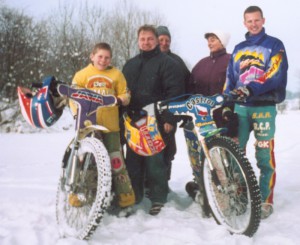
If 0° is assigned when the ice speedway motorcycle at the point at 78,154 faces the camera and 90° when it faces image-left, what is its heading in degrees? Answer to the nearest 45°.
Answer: approximately 315°

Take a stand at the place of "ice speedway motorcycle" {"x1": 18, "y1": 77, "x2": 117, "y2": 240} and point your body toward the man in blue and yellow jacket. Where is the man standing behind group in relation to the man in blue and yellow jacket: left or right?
left

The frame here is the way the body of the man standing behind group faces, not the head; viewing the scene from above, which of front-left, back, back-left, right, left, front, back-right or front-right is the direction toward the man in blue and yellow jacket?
front-left

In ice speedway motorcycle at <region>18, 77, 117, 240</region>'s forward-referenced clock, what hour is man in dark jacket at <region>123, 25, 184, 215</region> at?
The man in dark jacket is roughly at 9 o'clock from the ice speedway motorcycle.

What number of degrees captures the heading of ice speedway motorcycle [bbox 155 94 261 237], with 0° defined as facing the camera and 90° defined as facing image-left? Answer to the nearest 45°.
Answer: approximately 315°

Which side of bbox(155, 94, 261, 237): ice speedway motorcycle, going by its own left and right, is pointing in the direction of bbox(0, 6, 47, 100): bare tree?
back

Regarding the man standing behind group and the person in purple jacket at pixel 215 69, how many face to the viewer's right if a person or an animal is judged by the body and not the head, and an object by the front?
0

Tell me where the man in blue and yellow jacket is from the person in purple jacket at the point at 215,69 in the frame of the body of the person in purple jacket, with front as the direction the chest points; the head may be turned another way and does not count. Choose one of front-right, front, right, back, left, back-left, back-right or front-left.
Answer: left

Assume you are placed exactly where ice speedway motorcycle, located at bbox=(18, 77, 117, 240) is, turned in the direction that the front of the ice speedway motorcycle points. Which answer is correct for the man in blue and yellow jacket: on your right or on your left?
on your left

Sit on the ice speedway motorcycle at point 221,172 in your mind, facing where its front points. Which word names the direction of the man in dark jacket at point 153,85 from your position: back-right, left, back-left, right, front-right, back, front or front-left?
back

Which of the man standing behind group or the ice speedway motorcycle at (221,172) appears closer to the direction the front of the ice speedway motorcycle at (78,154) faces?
the ice speedway motorcycle

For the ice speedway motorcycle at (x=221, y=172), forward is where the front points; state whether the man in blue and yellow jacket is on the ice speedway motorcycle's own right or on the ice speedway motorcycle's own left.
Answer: on the ice speedway motorcycle's own left
